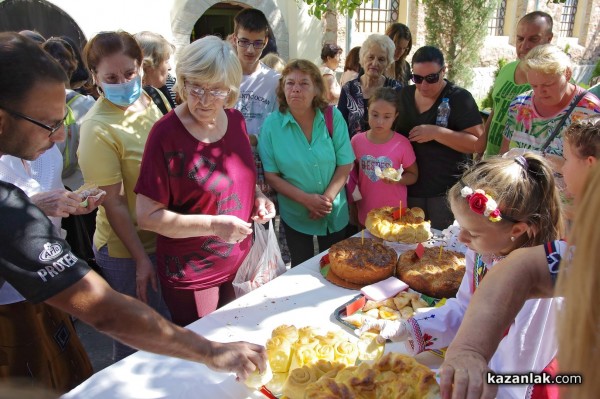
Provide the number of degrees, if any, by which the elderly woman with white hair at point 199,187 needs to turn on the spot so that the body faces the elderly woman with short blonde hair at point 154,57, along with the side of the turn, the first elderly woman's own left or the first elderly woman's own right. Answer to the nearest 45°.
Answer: approximately 135° to the first elderly woman's own left

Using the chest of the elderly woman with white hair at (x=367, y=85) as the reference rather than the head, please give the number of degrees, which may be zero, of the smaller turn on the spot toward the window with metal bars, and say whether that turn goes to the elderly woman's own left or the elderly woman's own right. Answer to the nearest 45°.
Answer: approximately 180°

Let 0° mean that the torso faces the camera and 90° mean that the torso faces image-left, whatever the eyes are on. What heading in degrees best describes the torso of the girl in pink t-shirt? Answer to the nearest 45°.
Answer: approximately 0°

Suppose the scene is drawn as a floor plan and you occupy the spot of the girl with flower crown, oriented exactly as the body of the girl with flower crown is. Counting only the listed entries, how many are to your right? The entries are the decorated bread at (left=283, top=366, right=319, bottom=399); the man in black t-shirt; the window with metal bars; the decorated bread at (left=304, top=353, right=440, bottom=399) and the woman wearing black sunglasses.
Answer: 2

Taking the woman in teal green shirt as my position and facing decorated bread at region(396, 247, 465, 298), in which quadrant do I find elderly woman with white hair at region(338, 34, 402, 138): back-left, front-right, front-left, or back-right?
back-left

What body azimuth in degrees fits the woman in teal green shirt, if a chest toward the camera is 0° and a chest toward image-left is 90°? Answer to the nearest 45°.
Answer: approximately 0°

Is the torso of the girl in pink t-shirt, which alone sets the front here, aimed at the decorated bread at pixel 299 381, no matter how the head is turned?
yes

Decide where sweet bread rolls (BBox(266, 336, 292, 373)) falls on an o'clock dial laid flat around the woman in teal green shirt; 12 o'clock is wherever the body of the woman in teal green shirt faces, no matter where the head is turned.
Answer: The sweet bread rolls is roughly at 12 o'clock from the woman in teal green shirt.

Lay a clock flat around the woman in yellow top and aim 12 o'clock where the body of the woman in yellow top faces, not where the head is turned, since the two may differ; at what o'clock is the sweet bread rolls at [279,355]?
The sweet bread rolls is roughly at 1 o'clock from the woman in yellow top.

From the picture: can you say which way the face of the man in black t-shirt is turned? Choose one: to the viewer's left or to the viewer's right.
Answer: to the viewer's right

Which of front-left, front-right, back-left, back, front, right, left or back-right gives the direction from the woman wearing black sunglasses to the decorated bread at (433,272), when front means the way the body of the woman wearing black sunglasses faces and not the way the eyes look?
front-left

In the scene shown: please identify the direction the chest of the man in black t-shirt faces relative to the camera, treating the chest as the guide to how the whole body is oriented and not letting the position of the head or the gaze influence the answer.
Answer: to the viewer's right
